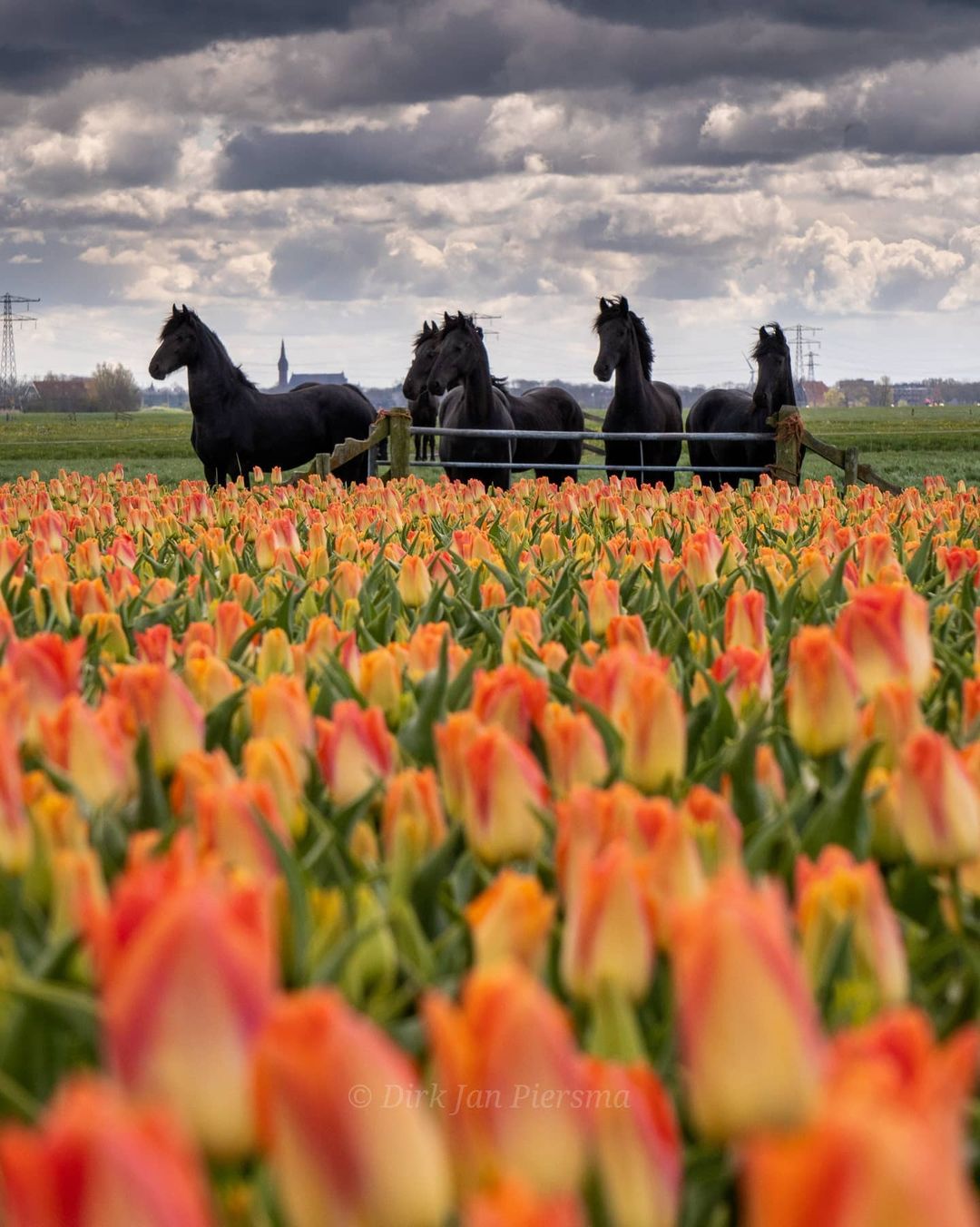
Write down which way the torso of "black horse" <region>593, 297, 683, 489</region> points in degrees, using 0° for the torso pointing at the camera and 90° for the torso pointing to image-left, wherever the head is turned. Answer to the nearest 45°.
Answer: approximately 45°

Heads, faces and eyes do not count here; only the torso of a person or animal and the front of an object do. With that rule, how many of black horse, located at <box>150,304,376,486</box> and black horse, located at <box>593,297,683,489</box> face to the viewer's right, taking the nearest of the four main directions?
0

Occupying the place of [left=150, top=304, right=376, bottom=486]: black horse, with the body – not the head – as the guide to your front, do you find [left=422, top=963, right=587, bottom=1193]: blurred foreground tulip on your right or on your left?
on your left

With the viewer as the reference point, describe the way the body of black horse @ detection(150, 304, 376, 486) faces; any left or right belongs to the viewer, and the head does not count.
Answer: facing to the left of the viewer

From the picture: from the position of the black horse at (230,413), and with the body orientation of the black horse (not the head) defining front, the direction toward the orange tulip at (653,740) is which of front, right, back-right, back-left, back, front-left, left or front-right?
left

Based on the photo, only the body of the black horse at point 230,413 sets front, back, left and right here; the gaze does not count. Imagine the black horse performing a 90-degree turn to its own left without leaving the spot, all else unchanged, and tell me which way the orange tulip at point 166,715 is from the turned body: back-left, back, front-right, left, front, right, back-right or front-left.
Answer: front

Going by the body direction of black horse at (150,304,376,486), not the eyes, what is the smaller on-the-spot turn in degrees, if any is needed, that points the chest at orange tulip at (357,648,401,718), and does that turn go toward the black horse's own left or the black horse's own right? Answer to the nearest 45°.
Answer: approximately 90° to the black horse's own left

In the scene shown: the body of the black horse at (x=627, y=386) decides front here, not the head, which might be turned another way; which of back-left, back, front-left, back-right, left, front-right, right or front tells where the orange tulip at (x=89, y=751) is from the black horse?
front-left

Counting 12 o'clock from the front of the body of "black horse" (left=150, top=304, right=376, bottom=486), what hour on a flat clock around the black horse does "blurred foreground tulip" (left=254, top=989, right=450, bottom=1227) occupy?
The blurred foreground tulip is roughly at 9 o'clock from the black horse.

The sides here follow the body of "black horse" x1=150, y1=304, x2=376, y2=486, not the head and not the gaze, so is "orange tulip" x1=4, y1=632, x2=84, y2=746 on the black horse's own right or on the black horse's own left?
on the black horse's own left

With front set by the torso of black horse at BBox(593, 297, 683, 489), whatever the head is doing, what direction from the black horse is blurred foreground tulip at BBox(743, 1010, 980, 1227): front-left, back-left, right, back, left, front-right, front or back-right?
front-left

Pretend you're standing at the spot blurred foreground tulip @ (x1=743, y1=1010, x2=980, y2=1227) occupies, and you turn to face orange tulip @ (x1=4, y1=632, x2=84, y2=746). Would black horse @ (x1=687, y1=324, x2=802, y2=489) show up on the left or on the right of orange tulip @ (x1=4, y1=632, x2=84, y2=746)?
right

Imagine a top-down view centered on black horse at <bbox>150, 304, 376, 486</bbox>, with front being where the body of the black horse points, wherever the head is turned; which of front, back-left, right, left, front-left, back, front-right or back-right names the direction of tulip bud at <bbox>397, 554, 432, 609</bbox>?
left

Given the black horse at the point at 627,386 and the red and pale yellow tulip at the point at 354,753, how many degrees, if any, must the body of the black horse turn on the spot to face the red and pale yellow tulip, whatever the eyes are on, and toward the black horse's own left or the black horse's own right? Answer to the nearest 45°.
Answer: approximately 45° to the black horse's own left

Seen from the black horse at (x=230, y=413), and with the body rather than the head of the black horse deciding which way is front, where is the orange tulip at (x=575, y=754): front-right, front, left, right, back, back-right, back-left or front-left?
left
